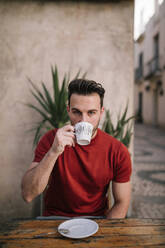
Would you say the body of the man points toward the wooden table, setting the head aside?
yes

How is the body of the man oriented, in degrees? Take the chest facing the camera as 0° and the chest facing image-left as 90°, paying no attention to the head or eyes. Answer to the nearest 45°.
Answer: approximately 0°

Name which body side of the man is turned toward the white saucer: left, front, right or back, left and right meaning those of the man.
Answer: front
